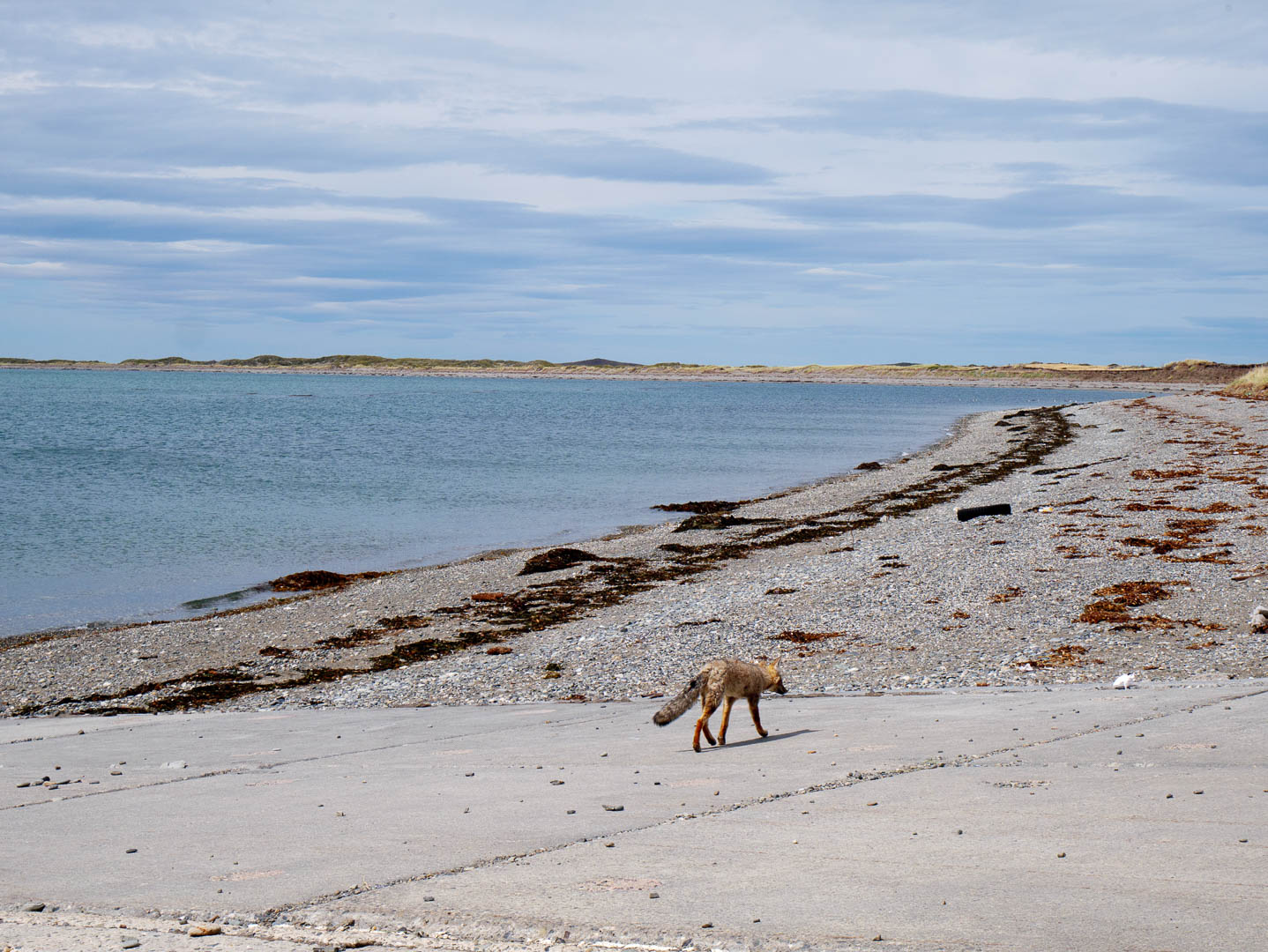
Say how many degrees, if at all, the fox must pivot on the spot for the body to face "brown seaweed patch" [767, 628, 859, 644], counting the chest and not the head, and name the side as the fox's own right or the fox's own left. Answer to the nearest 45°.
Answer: approximately 45° to the fox's own left

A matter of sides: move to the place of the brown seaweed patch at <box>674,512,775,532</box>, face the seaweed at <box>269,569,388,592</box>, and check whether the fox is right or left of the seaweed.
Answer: left

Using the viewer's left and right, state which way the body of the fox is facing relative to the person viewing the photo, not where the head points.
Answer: facing away from the viewer and to the right of the viewer

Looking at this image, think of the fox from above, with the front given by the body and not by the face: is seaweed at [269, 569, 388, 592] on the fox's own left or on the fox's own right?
on the fox's own left

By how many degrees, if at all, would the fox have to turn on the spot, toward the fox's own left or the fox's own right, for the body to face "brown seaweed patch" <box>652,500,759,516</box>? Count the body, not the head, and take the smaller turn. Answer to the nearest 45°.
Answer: approximately 45° to the fox's own left

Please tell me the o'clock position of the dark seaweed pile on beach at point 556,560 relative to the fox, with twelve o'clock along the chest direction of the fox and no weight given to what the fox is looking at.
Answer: The dark seaweed pile on beach is roughly at 10 o'clock from the fox.
